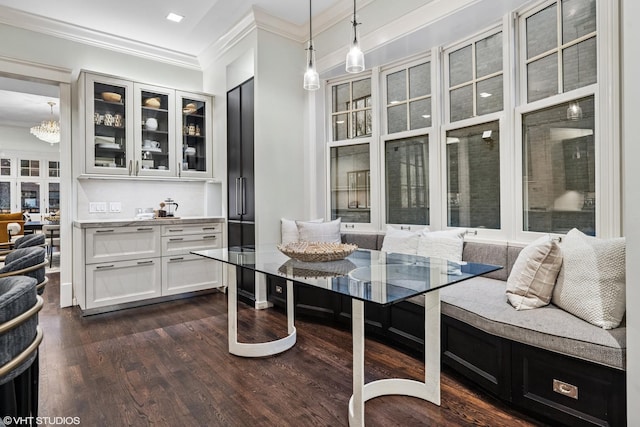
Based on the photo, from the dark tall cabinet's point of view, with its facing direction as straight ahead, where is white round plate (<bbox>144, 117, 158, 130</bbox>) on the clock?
The white round plate is roughly at 2 o'clock from the dark tall cabinet.

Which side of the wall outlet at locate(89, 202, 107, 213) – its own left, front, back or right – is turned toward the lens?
front

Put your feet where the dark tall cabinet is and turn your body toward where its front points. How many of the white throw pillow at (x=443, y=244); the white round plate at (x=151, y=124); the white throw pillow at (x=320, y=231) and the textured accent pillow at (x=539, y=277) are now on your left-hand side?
3

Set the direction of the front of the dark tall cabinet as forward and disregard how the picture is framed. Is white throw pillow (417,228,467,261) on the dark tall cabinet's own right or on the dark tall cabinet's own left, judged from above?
on the dark tall cabinet's own left

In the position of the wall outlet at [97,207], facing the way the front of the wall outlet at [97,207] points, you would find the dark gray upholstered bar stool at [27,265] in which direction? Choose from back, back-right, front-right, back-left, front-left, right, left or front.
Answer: front

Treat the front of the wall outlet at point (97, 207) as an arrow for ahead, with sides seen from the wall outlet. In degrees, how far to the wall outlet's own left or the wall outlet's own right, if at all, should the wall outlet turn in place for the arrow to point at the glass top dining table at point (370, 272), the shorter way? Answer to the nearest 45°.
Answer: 0° — it already faces it

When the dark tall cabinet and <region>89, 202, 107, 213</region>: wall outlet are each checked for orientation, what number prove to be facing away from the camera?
0

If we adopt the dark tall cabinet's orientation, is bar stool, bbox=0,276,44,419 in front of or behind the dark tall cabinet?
in front

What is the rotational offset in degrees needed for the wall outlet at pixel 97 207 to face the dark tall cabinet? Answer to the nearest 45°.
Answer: approximately 45° to its left

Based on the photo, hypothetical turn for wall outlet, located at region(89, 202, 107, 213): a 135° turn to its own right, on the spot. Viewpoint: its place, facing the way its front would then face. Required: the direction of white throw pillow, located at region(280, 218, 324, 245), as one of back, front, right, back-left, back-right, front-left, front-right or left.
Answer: back

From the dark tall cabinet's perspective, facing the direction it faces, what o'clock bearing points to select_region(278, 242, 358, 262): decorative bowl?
The decorative bowl is roughly at 10 o'clock from the dark tall cabinet.

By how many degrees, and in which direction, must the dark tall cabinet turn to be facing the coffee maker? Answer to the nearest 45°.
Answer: approximately 90° to its right
